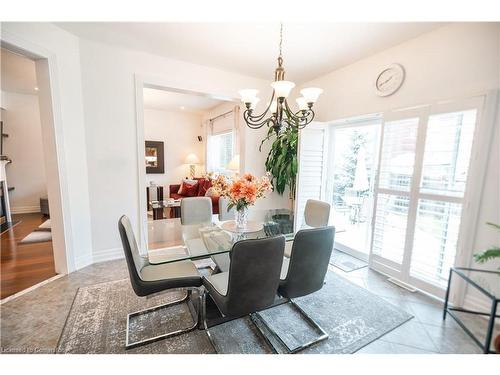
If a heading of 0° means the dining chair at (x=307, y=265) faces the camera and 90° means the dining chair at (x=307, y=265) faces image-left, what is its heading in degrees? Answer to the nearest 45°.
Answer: approximately 135°

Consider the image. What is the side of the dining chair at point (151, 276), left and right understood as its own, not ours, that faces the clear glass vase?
front

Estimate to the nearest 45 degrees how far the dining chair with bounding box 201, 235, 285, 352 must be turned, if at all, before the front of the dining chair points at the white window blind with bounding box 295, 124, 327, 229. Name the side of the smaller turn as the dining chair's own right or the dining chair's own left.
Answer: approximately 90° to the dining chair's own right

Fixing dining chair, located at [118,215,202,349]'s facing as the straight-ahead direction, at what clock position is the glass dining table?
The glass dining table is roughly at 11 o'clock from the dining chair.

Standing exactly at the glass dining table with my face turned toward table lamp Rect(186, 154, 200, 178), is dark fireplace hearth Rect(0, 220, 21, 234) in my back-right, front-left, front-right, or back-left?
front-left

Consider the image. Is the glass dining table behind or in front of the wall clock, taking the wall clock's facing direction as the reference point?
in front

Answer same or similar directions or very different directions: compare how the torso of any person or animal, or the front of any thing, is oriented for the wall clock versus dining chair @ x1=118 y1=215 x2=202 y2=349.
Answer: very different directions

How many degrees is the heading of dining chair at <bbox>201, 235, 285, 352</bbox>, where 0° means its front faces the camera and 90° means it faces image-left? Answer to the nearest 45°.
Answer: approximately 135°

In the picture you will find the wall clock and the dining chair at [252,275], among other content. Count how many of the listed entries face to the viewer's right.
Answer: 0

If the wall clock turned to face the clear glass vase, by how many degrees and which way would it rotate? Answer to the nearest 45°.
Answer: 0° — it already faces it

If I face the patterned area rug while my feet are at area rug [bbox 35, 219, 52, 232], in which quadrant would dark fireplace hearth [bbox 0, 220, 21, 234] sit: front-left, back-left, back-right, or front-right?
back-right

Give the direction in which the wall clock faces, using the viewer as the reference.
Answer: facing the viewer and to the left of the viewer

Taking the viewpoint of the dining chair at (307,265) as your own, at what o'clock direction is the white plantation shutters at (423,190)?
The white plantation shutters is roughly at 3 o'clock from the dining chair.
